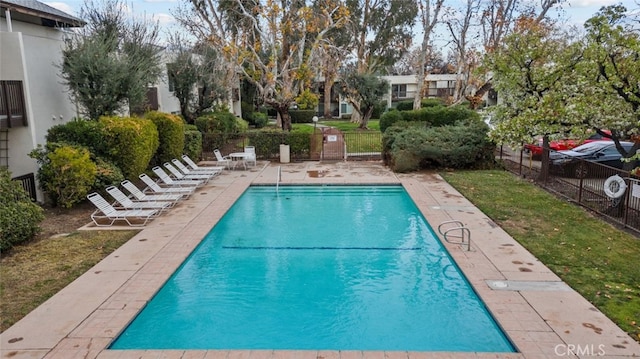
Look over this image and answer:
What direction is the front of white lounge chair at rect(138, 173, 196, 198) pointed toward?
to the viewer's right

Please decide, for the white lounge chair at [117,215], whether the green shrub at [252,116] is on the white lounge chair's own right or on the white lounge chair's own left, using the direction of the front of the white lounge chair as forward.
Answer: on the white lounge chair's own left

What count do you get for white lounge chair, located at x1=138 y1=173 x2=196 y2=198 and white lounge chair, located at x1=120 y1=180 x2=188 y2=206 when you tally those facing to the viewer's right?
2

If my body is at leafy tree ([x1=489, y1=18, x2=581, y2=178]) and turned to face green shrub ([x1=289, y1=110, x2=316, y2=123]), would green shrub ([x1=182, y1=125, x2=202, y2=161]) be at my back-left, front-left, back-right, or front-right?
front-left

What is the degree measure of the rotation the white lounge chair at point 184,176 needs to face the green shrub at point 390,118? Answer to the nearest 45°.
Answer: approximately 45° to its left

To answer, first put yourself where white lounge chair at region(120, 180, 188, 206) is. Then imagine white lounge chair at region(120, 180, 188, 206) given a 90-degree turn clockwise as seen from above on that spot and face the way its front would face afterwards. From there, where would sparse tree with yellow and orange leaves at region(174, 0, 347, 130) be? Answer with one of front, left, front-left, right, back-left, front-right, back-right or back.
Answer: back-left

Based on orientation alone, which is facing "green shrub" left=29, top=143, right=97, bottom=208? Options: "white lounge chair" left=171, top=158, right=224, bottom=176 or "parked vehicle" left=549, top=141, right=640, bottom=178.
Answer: the parked vehicle

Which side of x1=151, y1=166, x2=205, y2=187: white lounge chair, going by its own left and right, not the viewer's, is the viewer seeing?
right

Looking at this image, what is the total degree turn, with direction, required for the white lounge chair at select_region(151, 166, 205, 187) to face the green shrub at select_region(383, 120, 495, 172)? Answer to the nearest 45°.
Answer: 0° — it already faces it

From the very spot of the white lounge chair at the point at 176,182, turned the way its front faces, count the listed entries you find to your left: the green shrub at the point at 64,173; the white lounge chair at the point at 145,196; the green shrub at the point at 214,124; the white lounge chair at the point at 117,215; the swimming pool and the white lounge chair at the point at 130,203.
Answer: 1

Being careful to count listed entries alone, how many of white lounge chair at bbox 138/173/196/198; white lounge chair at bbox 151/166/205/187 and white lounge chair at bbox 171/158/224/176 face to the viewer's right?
3

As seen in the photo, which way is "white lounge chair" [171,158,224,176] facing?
to the viewer's right

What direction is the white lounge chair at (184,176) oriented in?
to the viewer's right

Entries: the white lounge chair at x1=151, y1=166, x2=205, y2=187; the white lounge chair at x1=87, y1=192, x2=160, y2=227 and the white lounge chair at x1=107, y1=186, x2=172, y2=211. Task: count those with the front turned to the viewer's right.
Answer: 3

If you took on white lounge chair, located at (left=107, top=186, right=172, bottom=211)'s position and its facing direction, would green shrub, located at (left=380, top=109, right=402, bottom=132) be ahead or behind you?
ahead

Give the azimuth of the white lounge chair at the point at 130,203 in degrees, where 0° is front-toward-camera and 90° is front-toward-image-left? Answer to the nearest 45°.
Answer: approximately 270°

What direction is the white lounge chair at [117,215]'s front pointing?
to the viewer's right

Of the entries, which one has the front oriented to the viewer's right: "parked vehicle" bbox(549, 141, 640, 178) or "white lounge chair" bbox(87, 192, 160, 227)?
the white lounge chair
